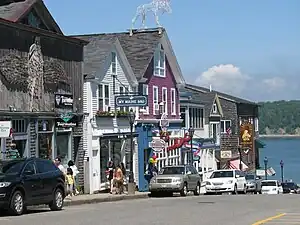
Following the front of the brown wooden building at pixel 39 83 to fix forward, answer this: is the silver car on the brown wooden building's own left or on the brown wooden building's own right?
on the brown wooden building's own left

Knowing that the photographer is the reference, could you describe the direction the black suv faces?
facing the viewer and to the left of the viewer

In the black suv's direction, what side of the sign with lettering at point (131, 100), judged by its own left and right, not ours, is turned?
front

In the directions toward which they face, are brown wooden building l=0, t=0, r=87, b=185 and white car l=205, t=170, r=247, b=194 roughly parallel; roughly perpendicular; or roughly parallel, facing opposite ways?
roughly perpendicular

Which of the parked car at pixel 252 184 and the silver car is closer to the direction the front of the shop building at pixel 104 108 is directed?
the silver car

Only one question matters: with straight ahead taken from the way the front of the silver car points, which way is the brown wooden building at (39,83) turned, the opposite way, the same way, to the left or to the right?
to the left

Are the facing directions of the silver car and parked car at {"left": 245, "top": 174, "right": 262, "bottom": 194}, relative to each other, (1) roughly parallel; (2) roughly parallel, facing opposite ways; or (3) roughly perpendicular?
roughly parallel

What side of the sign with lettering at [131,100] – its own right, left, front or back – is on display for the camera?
front

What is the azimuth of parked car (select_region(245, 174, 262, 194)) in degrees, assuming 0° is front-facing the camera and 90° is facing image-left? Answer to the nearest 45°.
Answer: approximately 45°

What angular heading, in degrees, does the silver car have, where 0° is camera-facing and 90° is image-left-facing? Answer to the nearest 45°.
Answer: approximately 45°

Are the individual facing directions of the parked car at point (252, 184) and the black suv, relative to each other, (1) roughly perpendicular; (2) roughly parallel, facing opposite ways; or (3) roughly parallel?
roughly parallel

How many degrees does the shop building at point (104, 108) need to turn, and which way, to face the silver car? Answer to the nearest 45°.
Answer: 0° — it already faces it

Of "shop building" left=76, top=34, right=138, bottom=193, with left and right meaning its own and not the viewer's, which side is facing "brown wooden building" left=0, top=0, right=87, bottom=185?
right

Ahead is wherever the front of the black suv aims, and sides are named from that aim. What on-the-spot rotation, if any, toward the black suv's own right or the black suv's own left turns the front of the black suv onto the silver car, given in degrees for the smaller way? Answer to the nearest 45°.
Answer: approximately 180°

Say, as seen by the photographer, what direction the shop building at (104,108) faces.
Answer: facing the viewer and to the right of the viewer

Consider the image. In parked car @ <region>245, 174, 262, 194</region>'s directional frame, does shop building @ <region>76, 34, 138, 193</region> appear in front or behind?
in front
